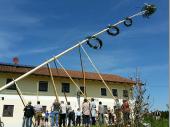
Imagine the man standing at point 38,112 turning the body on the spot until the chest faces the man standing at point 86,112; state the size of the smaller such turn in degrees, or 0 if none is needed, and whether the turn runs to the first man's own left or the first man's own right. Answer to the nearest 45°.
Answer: approximately 135° to the first man's own right

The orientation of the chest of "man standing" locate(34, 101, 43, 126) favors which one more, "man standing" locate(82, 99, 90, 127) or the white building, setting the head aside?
the white building

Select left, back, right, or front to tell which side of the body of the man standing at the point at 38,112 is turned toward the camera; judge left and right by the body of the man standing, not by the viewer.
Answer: back

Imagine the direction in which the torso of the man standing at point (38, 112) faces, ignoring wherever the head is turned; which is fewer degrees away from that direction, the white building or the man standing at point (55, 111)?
the white building

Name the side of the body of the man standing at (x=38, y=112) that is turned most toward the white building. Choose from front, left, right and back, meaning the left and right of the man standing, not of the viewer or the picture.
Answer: front

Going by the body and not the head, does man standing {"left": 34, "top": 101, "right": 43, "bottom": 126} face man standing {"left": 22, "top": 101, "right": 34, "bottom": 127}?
no

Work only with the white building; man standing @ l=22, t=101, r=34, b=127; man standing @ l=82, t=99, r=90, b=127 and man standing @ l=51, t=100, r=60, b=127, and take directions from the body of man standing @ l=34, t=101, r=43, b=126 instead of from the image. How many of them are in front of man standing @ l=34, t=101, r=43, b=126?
1

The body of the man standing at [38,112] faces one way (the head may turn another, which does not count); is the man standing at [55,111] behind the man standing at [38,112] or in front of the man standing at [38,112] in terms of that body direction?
behind

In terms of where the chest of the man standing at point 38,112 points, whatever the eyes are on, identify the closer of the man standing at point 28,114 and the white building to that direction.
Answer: the white building
